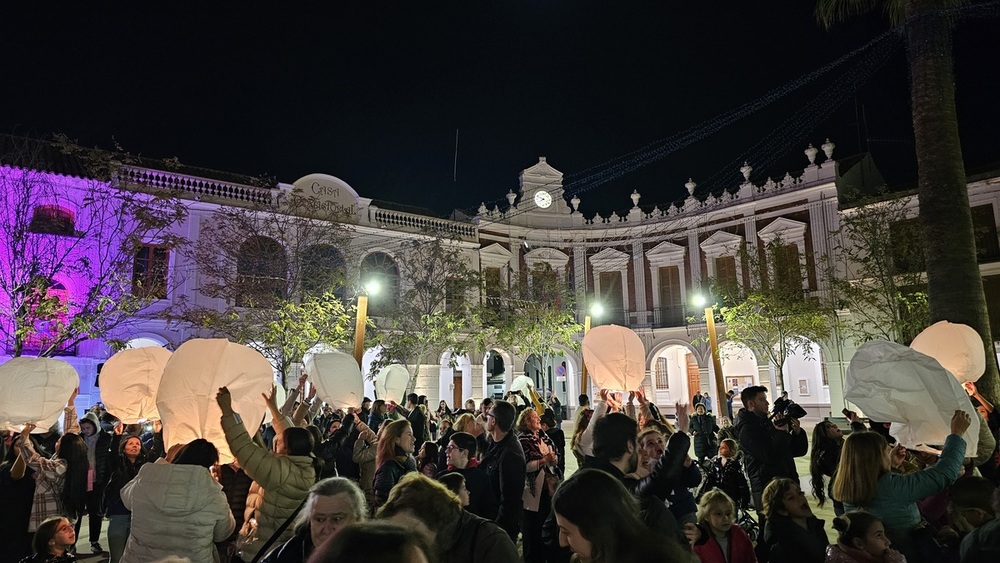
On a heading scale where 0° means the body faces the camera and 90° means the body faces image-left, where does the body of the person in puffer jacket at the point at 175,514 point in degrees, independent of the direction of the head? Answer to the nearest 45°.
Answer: approximately 180°

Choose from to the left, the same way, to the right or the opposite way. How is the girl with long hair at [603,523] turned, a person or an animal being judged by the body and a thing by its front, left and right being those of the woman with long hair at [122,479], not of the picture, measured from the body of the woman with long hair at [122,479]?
to the right

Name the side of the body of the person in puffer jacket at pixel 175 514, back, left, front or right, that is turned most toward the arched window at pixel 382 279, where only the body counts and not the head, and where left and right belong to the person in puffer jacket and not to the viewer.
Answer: front

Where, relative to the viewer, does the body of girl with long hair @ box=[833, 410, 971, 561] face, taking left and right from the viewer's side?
facing away from the viewer and to the right of the viewer

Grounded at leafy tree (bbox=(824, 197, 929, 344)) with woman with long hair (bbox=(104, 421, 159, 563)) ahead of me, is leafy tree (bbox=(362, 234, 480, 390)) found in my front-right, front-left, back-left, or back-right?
front-right

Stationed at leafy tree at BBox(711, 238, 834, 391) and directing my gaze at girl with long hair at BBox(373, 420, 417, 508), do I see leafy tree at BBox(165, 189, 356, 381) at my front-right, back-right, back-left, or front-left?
front-right

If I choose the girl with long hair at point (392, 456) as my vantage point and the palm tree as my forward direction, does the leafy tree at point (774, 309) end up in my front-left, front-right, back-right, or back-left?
front-left

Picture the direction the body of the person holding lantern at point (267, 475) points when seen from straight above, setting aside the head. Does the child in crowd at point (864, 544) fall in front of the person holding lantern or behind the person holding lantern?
behind

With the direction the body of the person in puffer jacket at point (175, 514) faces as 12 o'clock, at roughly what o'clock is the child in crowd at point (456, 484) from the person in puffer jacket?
The child in crowd is roughly at 3 o'clock from the person in puffer jacket.
